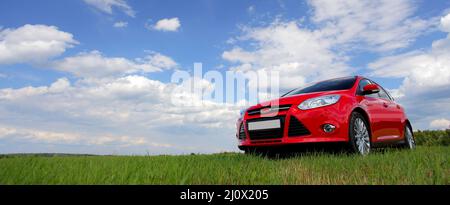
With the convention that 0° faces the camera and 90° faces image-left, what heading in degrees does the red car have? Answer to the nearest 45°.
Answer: approximately 45°
